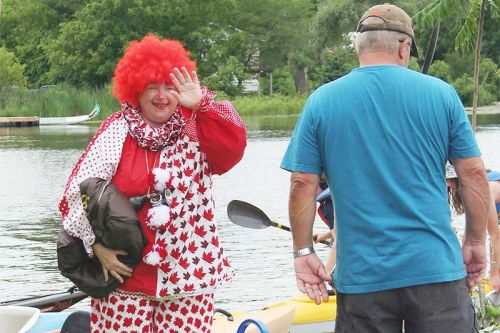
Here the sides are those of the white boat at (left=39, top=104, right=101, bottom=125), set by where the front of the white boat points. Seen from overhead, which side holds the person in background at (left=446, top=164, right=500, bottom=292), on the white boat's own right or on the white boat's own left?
on the white boat's own right

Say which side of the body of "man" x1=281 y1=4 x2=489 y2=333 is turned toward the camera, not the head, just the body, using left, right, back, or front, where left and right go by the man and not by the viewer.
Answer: back

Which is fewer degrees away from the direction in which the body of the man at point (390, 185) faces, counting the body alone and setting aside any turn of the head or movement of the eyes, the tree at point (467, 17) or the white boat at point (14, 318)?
the tree

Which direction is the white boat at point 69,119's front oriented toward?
to the viewer's right

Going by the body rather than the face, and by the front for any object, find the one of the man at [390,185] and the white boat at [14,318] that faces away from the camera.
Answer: the man

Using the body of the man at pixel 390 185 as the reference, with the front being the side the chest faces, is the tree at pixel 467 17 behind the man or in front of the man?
in front

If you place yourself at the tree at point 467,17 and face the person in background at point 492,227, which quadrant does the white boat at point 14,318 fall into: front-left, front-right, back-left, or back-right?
front-right

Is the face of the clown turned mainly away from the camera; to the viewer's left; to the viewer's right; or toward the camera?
toward the camera

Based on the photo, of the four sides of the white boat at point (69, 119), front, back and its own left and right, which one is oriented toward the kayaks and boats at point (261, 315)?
right

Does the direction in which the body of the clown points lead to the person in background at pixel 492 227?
no

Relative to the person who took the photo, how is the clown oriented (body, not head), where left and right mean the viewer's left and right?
facing the viewer

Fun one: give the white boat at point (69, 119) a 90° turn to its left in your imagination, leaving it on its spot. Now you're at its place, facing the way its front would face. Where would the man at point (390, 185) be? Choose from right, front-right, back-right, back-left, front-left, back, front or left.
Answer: back

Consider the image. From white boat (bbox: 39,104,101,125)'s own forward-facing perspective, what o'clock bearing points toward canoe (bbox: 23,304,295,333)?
The canoe is roughly at 3 o'clock from the white boat.
